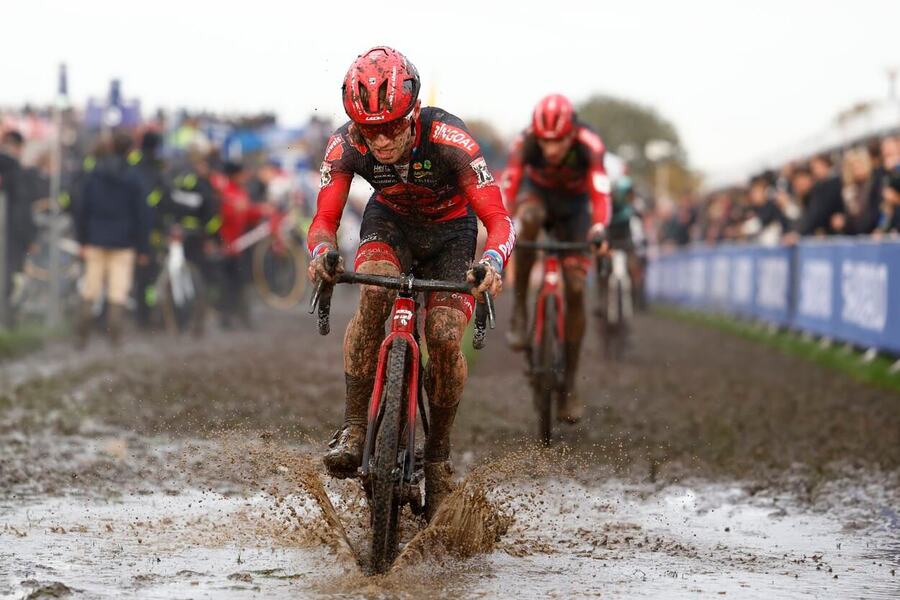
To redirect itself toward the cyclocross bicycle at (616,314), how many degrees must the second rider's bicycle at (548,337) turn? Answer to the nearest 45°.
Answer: approximately 180°

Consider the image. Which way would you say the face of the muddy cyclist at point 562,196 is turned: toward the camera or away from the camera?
toward the camera

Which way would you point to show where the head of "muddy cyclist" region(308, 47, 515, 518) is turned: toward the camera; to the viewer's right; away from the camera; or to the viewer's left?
toward the camera

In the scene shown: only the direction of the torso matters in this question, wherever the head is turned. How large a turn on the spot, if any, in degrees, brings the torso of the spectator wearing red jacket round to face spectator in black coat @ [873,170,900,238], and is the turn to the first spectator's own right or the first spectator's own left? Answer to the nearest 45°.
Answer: approximately 45° to the first spectator's own right

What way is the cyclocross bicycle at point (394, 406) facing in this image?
toward the camera

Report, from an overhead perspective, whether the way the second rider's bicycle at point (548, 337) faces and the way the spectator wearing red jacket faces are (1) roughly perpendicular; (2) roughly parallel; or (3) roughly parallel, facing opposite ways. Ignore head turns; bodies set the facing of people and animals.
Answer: roughly perpendicular

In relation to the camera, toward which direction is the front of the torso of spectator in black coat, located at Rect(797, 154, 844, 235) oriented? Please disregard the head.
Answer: to the viewer's left

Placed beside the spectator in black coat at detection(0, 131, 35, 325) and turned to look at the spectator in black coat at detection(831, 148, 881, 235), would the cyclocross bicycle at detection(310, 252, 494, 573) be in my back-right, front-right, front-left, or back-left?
front-right

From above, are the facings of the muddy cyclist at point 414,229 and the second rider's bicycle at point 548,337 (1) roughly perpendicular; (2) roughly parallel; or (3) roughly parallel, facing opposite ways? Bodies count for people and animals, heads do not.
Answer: roughly parallel

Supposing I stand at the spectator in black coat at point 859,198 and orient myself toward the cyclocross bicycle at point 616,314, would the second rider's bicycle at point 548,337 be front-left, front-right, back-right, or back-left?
front-left

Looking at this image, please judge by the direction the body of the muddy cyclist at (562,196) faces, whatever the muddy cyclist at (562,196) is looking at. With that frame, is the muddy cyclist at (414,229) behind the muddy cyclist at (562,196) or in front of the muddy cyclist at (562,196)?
in front

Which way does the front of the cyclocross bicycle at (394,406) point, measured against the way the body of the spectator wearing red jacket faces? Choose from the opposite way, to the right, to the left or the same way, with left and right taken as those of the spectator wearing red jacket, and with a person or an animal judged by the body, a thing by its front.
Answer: to the right

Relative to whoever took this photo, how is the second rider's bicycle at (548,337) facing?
facing the viewer
